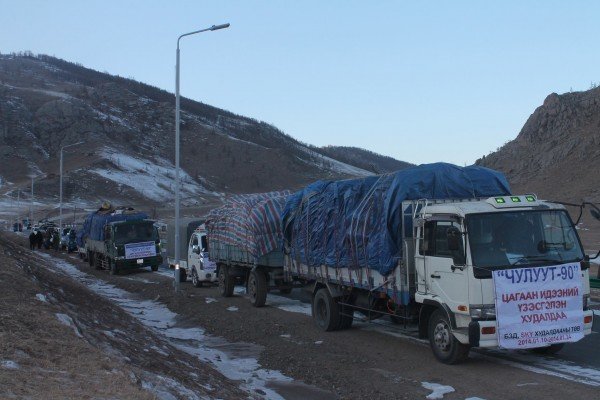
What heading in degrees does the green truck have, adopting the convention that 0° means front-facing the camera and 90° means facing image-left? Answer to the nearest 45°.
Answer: approximately 315°
